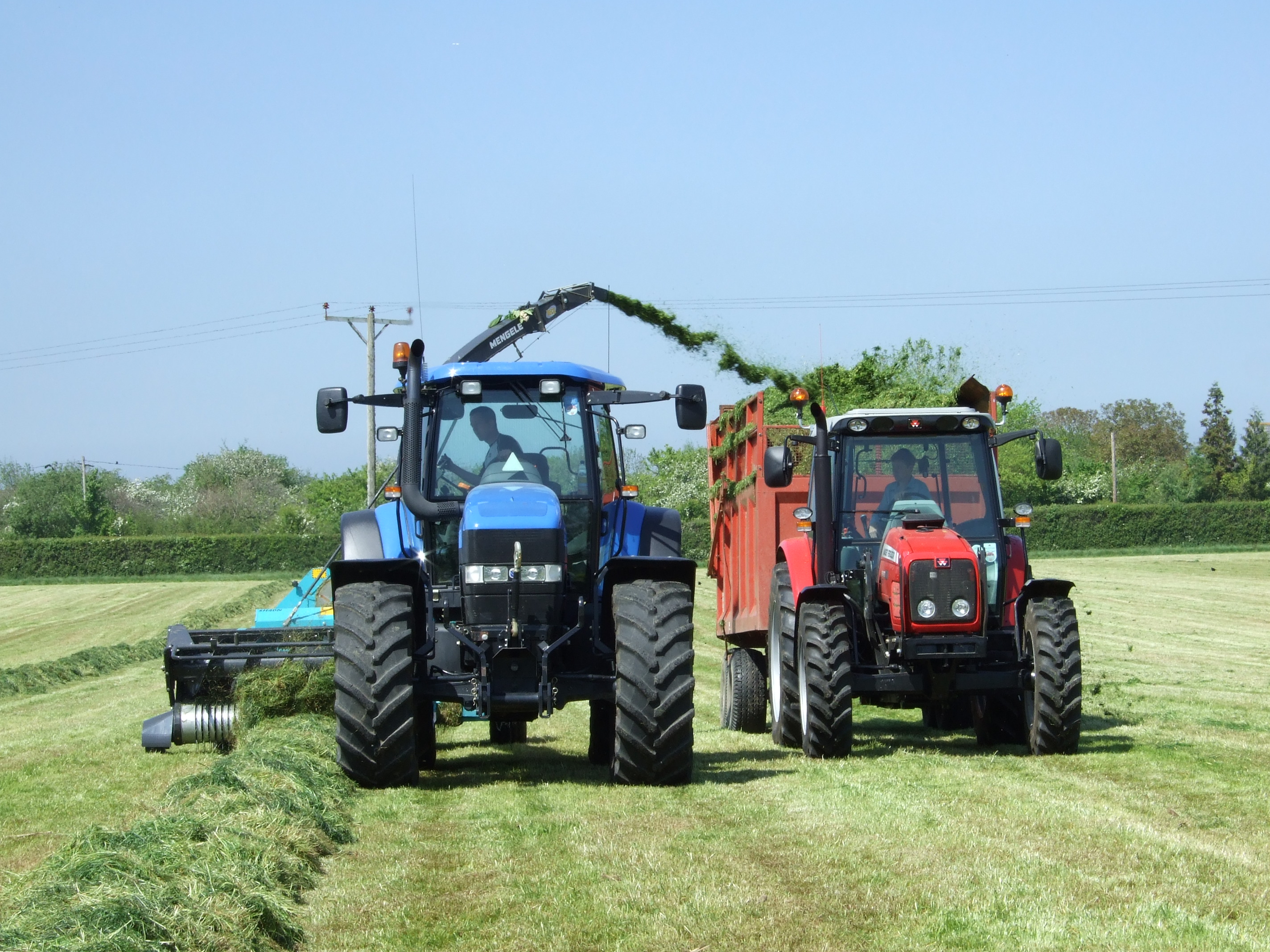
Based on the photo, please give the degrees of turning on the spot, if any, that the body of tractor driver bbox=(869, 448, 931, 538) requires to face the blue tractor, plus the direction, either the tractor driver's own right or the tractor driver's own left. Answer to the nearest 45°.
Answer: approximately 45° to the tractor driver's own right

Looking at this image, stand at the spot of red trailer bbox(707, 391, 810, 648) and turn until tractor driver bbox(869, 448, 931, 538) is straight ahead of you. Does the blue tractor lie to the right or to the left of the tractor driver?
right

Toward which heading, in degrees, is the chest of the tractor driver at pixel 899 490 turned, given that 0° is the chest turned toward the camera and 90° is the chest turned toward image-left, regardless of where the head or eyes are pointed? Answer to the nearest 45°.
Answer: approximately 0°

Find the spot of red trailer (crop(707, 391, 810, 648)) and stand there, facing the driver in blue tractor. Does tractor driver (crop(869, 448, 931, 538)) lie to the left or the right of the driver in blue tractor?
left

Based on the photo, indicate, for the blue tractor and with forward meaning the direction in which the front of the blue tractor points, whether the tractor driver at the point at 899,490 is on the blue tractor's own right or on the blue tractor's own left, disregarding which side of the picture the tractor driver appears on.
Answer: on the blue tractor's own left

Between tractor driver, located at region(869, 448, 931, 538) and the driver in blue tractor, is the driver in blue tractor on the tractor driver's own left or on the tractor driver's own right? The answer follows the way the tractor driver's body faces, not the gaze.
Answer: on the tractor driver's own right

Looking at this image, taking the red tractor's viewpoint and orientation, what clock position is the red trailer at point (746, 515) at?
The red trailer is roughly at 5 o'clock from the red tractor.

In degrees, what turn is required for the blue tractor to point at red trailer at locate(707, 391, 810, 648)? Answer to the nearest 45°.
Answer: approximately 135° to its left

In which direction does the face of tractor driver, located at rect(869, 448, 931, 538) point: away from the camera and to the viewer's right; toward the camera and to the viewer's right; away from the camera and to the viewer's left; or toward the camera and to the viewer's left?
toward the camera and to the viewer's left

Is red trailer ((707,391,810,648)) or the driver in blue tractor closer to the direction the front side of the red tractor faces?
the driver in blue tractor

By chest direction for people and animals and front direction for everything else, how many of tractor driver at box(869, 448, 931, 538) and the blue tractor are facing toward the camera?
2

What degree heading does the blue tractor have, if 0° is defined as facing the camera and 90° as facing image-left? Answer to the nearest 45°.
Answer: approximately 0°

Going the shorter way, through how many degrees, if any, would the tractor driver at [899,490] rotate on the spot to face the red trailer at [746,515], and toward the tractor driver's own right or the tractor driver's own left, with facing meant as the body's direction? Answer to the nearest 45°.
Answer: approximately 135° to the tractor driver's own right
